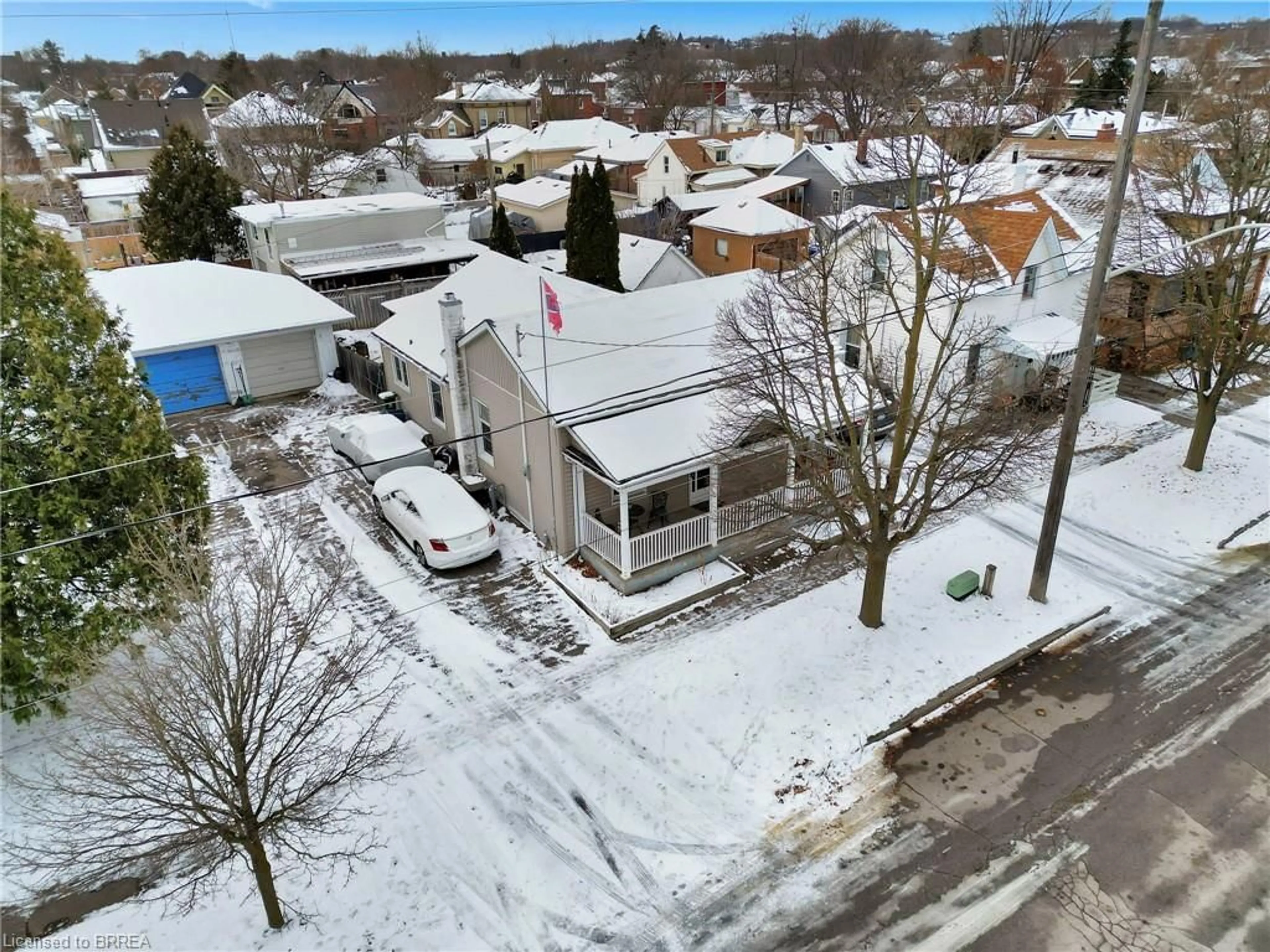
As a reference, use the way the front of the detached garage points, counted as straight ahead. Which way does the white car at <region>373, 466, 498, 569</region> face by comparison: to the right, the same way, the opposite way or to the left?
the opposite way

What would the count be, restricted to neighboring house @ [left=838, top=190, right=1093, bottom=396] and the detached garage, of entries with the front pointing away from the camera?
0

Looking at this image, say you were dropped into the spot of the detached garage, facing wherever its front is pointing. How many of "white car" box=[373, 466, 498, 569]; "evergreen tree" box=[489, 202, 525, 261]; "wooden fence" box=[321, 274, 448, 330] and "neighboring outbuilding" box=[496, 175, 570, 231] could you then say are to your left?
3

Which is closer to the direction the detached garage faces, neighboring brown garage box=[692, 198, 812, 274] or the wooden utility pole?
the wooden utility pole

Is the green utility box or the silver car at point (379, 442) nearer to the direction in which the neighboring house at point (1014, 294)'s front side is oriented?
the green utility box

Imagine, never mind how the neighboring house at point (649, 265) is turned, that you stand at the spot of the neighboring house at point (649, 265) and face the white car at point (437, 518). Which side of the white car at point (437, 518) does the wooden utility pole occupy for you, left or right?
left

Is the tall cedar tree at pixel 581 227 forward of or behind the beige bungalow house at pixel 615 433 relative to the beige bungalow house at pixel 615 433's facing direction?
behind

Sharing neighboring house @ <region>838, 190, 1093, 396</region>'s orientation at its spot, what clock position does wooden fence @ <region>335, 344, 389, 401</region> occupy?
The wooden fence is roughly at 4 o'clock from the neighboring house.

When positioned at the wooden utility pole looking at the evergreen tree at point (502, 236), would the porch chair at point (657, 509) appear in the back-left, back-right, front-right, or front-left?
front-left

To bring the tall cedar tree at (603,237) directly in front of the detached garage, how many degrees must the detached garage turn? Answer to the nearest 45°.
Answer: approximately 45° to its left

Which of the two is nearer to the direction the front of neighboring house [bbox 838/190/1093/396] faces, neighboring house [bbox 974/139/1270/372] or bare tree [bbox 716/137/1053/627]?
the bare tree

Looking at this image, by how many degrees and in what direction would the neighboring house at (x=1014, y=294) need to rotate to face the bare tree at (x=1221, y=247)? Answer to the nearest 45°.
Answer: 0° — it already faces it

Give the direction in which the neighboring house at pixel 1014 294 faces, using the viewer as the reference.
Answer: facing the viewer and to the right of the viewer

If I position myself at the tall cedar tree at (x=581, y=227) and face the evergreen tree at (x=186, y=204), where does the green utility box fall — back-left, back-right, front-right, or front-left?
back-left

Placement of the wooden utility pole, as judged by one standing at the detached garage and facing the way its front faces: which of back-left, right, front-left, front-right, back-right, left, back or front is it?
front

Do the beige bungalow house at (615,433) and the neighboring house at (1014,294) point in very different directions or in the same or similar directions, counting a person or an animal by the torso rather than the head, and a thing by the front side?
same or similar directions
